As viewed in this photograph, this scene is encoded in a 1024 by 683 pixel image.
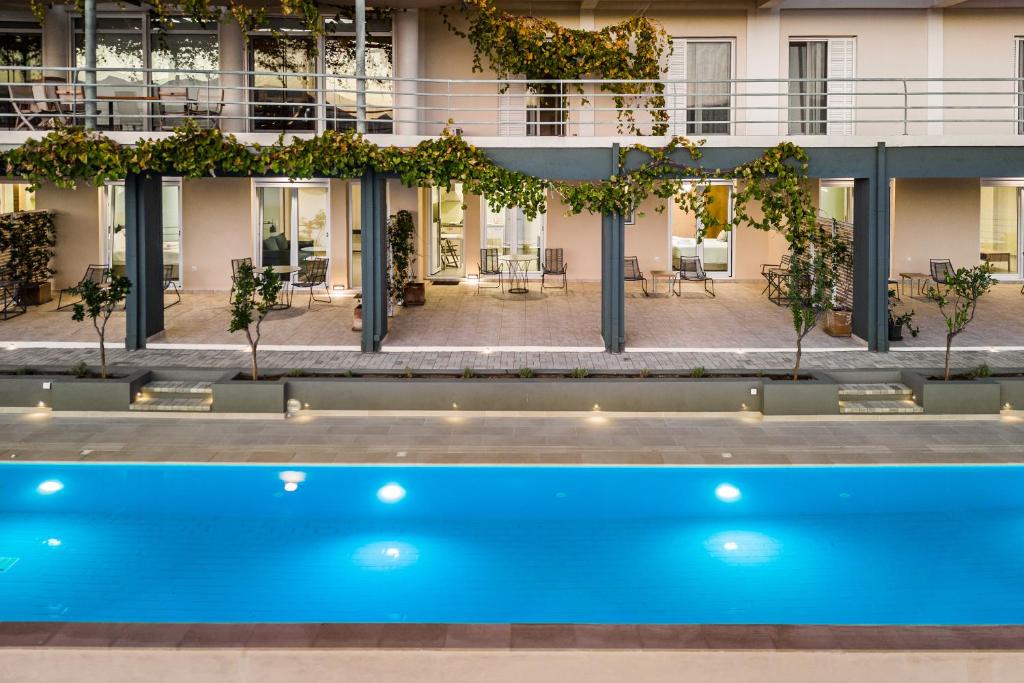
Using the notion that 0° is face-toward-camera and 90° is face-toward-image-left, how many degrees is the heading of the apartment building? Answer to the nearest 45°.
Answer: approximately 0°

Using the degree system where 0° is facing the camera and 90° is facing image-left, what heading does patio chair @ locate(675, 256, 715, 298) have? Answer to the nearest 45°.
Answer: approximately 315°

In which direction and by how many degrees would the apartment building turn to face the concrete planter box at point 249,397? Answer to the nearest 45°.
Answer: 0° — it already faces it

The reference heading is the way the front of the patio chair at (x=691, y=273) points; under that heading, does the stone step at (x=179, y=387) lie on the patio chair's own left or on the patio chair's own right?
on the patio chair's own right

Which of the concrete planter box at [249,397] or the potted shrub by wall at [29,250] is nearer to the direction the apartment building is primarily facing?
the concrete planter box

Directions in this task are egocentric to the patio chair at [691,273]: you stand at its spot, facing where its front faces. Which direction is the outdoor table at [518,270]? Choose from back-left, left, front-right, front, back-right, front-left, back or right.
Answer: back-right

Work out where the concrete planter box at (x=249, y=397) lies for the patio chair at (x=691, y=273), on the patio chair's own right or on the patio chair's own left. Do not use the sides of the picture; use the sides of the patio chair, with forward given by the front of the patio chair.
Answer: on the patio chair's own right
